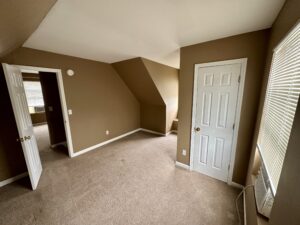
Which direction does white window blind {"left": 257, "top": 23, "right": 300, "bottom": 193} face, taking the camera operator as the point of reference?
facing to the left of the viewer

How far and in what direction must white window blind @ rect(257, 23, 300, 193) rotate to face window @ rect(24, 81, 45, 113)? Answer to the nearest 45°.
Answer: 0° — it already faces it

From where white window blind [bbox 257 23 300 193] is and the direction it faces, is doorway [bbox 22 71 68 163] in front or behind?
in front

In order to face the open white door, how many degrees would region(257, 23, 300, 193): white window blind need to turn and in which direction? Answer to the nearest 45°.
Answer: approximately 45° to its left

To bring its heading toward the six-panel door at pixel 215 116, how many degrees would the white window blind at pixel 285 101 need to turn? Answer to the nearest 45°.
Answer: approximately 45° to its right

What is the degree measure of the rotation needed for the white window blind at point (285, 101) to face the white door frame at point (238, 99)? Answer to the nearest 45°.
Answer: approximately 45° to its right
